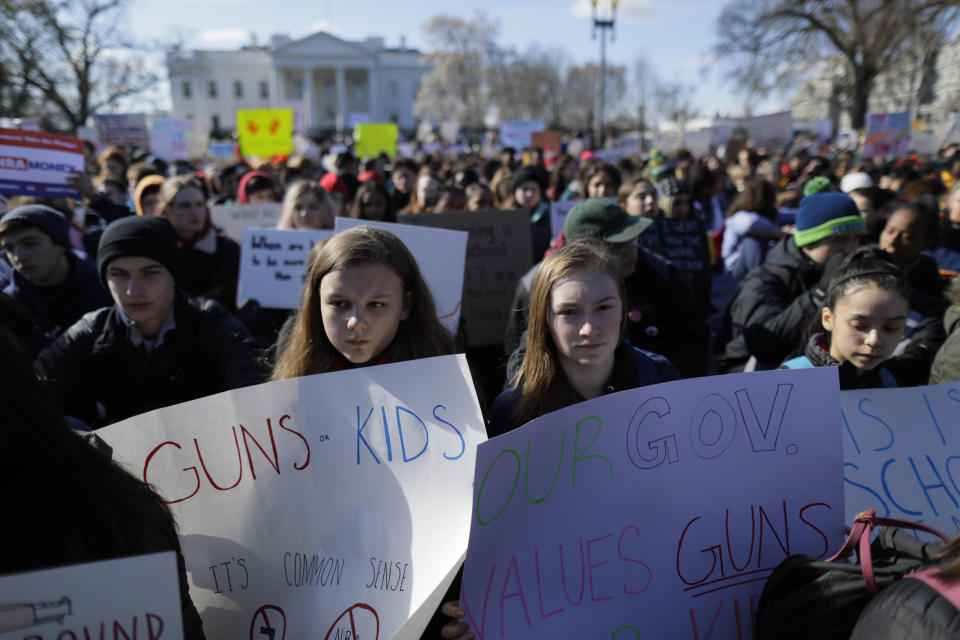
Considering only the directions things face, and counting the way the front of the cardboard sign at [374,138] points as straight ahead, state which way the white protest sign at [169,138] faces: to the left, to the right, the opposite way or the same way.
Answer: the same way

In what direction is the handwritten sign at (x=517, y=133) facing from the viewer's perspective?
toward the camera

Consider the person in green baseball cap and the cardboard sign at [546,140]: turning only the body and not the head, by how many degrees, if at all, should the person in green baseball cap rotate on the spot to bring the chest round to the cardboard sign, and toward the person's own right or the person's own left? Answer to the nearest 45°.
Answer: approximately 135° to the person's own left

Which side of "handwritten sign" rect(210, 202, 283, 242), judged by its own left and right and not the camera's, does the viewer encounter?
front

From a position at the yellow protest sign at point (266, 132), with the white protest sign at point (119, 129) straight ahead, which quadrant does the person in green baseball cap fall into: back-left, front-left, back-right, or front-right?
back-left

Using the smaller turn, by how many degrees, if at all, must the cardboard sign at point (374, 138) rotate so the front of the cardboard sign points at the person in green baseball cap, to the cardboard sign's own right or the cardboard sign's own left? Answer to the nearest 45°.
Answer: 0° — it already faces them

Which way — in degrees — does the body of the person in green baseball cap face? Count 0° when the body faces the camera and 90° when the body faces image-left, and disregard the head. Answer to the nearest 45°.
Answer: approximately 315°

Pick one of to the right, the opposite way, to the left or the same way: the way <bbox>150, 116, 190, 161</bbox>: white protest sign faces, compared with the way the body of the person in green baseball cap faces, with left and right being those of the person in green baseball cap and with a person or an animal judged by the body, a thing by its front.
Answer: the same way

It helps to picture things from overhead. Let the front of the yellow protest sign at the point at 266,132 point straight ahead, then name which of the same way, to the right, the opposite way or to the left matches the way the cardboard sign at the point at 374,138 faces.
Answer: the same way

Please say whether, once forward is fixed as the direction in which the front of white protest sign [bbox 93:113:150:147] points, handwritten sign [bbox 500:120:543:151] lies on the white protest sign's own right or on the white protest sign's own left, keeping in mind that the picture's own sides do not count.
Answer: on the white protest sign's own left

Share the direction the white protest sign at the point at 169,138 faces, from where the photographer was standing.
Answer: facing the viewer

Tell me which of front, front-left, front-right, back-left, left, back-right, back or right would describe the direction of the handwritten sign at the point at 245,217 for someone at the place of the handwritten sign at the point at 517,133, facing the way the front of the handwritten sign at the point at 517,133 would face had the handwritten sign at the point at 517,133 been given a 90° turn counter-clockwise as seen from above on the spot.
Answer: right

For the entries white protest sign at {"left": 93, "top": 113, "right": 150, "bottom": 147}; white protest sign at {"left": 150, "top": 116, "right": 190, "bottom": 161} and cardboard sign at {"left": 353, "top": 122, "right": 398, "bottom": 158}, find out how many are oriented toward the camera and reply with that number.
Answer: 3

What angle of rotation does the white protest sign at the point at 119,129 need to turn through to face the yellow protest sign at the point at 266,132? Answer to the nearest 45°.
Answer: approximately 45° to its left

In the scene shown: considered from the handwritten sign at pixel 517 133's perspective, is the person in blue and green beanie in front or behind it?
in front

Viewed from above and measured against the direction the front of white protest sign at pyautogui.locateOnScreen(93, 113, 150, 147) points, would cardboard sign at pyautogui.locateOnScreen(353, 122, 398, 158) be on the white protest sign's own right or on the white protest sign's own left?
on the white protest sign's own left

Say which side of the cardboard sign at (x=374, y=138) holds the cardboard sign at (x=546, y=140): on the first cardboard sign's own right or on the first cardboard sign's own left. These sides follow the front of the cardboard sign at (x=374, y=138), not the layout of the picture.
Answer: on the first cardboard sign's own left

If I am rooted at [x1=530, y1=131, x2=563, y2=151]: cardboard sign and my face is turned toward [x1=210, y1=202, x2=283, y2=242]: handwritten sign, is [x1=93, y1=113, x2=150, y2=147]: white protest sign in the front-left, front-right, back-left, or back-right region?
front-right

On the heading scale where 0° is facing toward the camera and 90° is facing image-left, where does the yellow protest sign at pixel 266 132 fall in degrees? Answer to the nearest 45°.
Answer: approximately 0°

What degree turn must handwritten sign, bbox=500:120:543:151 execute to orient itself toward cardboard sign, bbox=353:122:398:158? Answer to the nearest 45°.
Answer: approximately 45° to its right
